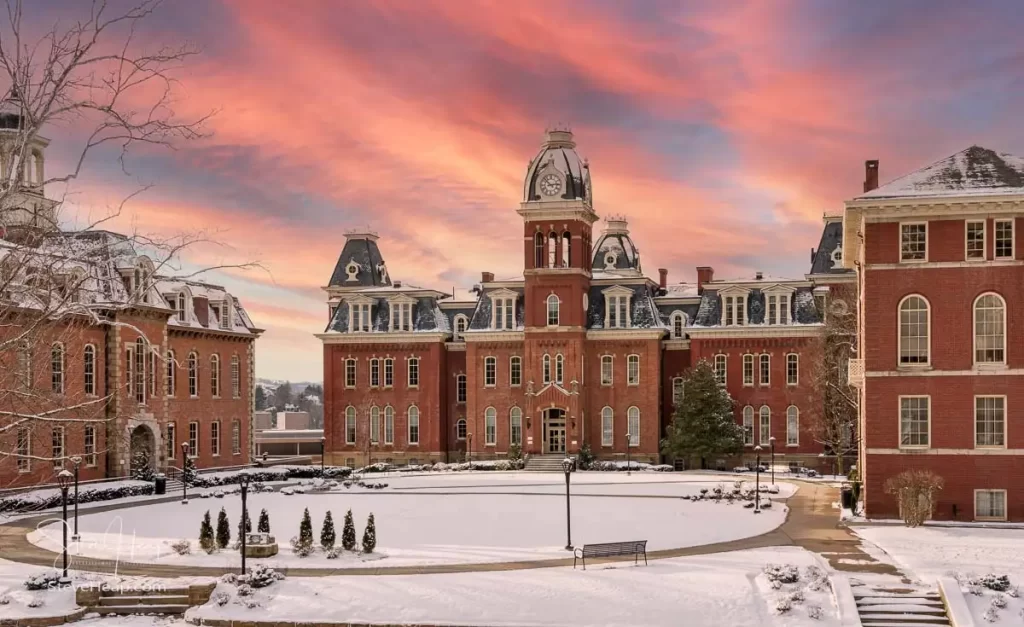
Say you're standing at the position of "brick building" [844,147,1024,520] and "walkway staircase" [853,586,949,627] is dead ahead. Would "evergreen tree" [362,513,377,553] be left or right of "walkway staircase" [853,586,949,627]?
right

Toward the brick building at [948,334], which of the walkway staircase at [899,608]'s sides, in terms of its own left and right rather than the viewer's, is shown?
back

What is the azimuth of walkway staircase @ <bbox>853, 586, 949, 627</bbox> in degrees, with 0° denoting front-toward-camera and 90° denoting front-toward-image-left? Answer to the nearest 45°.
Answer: approximately 0°

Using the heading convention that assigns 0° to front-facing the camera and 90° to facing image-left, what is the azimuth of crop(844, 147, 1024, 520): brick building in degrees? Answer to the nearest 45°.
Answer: approximately 90°
